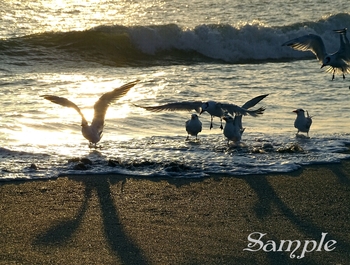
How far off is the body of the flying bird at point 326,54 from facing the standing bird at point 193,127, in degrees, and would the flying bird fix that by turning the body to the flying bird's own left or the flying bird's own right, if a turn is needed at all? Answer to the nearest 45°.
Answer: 0° — it already faces it

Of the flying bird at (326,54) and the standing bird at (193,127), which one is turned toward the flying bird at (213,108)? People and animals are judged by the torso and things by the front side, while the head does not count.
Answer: the flying bird at (326,54)

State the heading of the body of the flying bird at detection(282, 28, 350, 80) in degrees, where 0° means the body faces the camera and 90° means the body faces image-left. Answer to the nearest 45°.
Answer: approximately 45°

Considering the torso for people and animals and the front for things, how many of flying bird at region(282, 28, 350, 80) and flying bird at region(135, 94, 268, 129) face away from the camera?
0

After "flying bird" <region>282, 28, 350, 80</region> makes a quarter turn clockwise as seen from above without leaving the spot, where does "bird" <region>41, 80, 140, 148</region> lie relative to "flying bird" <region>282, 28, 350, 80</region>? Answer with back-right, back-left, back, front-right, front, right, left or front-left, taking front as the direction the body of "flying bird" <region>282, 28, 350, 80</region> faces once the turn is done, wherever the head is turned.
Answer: left
